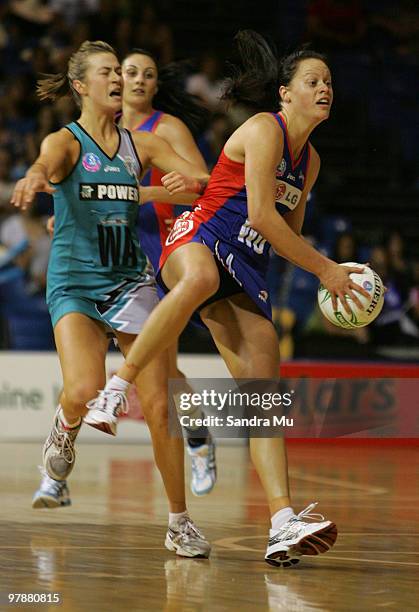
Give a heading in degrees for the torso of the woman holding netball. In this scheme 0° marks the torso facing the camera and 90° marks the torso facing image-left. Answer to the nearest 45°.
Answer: approximately 315°

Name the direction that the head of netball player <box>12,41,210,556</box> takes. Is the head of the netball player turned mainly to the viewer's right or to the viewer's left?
to the viewer's right

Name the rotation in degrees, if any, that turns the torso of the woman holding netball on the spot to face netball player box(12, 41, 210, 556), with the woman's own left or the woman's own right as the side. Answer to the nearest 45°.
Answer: approximately 180°

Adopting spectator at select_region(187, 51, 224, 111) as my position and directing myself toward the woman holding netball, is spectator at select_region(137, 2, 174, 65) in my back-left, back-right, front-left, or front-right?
back-right

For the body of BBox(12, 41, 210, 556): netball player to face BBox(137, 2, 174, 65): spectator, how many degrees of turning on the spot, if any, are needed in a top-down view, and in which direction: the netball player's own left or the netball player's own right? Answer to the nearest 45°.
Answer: approximately 135° to the netball player's own left

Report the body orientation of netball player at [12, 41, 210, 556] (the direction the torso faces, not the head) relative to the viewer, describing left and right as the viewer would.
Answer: facing the viewer and to the right of the viewer

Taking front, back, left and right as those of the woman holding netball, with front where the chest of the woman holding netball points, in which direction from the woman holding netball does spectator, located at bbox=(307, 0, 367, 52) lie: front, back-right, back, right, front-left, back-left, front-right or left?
back-left

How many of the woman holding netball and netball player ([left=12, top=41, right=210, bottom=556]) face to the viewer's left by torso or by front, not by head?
0

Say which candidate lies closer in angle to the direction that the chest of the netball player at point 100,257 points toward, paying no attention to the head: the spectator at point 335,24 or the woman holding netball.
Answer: the woman holding netball

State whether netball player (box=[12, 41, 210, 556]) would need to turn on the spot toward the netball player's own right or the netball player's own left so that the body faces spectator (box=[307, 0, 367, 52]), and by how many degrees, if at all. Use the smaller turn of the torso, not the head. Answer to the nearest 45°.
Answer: approximately 135° to the netball player's own left
